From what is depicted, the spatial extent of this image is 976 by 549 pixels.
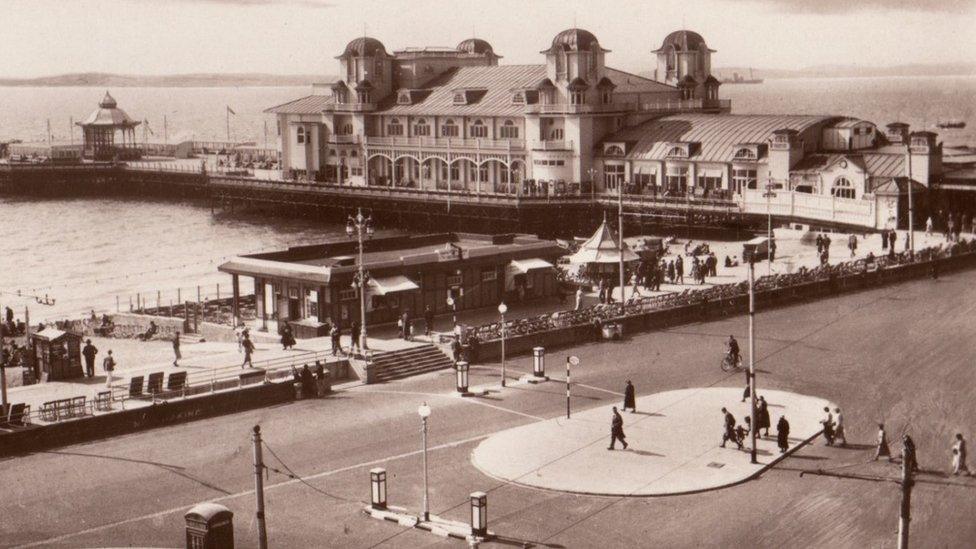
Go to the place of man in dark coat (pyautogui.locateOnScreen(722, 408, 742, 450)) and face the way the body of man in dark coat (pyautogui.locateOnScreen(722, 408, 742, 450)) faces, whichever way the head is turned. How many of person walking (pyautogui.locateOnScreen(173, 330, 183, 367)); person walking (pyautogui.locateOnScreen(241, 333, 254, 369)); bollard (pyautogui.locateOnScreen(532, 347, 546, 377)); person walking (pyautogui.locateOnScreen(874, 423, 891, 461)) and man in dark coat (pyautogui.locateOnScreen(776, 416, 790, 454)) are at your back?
2

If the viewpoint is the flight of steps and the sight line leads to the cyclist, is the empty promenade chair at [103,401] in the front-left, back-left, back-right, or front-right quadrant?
back-right

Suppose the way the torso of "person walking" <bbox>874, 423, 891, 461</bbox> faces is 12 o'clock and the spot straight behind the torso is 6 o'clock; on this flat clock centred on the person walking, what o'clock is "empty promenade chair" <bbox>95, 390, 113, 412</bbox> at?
The empty promenade chair is roughly at 12 o'clock from the person walking.

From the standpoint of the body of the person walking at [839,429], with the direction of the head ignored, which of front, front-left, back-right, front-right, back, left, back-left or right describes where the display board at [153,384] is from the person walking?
front

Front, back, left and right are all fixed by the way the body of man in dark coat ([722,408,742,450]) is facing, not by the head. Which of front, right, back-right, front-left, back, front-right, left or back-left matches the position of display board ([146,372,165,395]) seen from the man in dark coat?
front

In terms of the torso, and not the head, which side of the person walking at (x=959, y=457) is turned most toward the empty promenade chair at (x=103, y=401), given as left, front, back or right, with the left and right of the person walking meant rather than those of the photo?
front

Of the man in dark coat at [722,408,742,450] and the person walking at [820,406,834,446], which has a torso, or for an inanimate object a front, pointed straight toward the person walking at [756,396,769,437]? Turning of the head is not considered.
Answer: the person walking at [820,406,834,446]

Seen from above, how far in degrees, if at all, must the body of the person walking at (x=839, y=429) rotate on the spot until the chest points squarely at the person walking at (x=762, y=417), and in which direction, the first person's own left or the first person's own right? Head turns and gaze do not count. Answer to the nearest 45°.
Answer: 0° — they already face them

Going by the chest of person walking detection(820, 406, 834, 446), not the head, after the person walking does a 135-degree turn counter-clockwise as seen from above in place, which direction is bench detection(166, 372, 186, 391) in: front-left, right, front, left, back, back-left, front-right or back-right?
back-right

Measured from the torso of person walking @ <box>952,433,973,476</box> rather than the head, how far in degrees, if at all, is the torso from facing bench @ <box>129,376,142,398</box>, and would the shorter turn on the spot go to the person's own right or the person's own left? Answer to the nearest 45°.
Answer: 0° — they already face it

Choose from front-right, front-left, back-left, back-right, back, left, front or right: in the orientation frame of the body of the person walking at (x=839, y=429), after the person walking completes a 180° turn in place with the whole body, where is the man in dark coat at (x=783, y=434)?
back-right

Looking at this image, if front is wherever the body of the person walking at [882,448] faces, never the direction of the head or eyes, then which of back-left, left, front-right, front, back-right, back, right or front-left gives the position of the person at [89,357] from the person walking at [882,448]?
front

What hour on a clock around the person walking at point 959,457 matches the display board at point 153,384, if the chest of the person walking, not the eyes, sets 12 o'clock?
The display board is roughly at 12 o'clock from the person walking.

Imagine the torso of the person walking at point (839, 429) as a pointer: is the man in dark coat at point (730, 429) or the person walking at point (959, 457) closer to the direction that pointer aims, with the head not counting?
the man in dark coat

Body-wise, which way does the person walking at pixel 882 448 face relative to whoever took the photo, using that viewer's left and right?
facing to the left of the viewer

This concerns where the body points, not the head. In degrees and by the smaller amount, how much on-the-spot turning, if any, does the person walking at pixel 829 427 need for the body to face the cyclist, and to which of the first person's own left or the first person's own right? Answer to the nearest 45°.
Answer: approximately 90° to the first person's own right

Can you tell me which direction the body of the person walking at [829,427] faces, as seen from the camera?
to the viewer's left

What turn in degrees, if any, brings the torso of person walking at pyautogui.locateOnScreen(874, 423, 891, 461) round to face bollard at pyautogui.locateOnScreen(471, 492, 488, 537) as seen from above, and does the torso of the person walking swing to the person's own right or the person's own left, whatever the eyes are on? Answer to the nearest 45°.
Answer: approximately 45° to the person's own left

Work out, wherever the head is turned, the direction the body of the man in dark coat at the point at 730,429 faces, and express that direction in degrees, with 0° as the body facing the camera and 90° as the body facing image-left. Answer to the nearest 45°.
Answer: approximately 90°

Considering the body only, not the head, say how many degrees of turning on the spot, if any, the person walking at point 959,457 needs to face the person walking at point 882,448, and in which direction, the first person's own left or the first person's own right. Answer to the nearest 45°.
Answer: approximately 45° to the first person's own right
